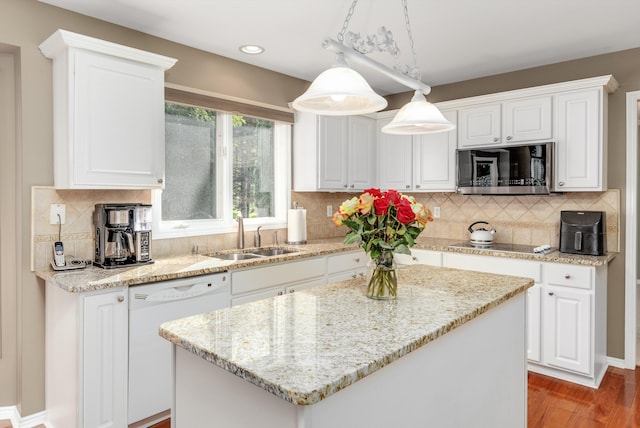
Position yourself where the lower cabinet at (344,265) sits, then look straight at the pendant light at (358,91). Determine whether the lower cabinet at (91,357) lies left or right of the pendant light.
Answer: right

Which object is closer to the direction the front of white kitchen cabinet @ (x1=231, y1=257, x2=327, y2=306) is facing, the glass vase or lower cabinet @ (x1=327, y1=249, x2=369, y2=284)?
the glass vase

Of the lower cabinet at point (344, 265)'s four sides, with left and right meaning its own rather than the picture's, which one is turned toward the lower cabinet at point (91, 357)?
right

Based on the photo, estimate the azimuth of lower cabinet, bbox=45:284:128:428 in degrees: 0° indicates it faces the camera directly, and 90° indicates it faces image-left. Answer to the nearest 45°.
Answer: approximately 315°

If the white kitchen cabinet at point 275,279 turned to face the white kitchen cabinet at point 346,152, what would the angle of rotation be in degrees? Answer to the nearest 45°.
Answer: approximately 90° to its left

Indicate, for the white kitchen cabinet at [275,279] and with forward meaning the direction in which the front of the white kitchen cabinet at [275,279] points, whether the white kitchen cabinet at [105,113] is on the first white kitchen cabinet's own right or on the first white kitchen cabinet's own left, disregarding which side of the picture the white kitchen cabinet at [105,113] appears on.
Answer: on the first white kitchen cabinet's own right

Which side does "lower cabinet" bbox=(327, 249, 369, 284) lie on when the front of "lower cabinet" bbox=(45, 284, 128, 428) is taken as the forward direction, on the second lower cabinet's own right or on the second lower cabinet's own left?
on the second lower cabinet's own left

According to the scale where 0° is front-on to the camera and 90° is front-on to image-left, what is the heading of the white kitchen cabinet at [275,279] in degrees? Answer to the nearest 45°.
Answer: approximately 315°

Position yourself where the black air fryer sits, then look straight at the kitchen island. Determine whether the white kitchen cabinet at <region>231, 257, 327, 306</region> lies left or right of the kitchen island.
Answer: right

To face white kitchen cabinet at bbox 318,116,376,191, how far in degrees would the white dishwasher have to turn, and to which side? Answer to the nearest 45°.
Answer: approximately 90° to its left
